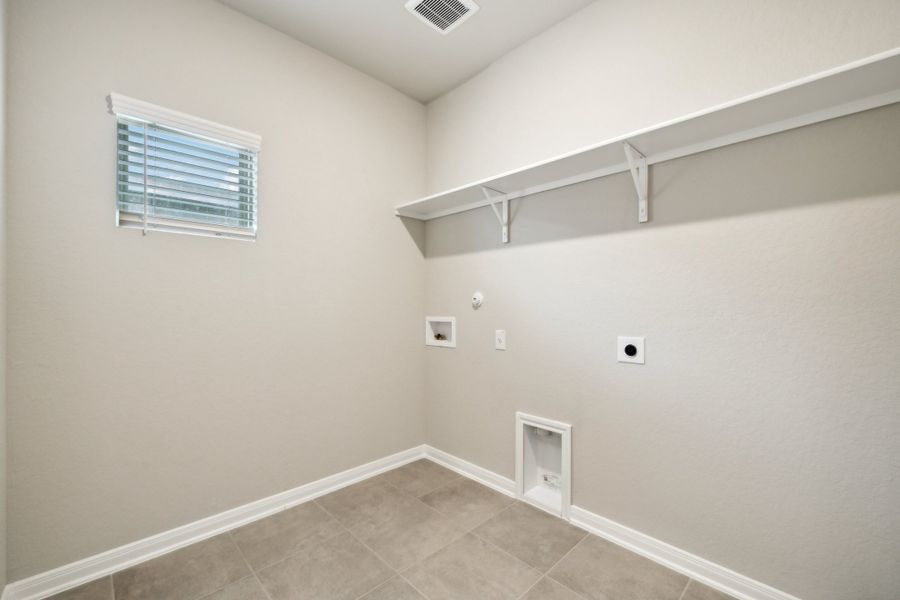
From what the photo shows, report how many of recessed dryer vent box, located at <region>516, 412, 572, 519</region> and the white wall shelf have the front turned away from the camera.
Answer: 0

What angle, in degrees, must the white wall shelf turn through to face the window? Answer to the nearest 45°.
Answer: approximately 45° to its right

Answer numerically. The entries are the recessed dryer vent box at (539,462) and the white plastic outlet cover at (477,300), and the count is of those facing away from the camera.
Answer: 0

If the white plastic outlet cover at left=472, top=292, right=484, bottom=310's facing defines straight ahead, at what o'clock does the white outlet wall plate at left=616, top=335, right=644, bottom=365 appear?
The white outlet wall plate is roughly at 9 o'clock from the white plastic outlet cover.

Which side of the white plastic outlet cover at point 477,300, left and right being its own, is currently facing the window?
front

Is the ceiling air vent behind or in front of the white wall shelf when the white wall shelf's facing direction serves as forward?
in front

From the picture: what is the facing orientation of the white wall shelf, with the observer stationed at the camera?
facing the viewer and to the left of the viewer

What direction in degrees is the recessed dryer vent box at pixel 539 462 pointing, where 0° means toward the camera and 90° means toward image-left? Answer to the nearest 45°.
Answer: approximately 45°
